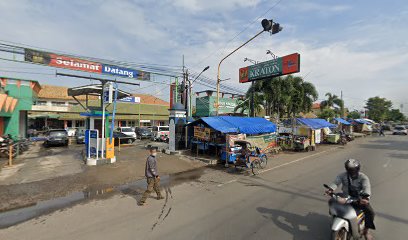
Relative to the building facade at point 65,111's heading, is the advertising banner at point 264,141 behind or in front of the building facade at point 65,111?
in front

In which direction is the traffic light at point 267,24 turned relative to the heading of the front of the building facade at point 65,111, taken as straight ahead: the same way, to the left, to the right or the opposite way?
to the right

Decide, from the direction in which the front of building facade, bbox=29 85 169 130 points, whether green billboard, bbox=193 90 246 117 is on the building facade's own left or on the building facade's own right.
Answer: on the building facade's own left

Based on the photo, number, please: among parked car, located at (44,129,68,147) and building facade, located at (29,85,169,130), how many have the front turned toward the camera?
2

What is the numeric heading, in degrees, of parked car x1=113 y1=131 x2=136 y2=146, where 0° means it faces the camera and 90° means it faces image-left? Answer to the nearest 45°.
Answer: approximately 315°

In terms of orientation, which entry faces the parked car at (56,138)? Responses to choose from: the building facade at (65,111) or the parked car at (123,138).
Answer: the building facade

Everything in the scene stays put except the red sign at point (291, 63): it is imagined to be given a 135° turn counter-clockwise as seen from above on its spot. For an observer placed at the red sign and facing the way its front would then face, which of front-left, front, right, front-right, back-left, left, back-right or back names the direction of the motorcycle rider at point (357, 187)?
right

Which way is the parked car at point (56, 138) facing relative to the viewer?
toward the camera

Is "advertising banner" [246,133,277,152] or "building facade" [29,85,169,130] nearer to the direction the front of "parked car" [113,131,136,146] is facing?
the advertising banner

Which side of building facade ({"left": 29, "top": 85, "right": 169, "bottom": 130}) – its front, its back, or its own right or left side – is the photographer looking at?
front

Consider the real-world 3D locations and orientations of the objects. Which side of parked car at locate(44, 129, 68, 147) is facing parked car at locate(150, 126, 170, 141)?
left
